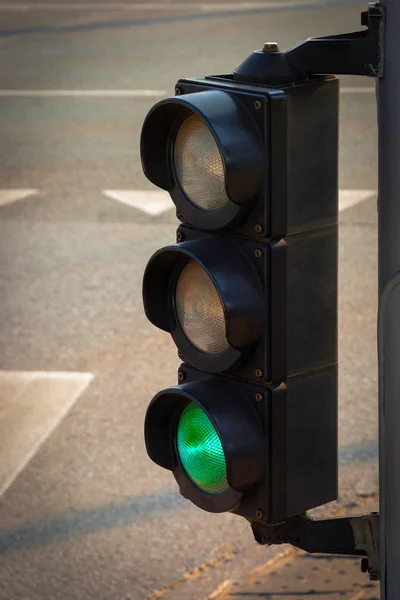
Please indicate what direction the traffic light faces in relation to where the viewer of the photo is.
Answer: facing the viewer and to the left of the viewer
